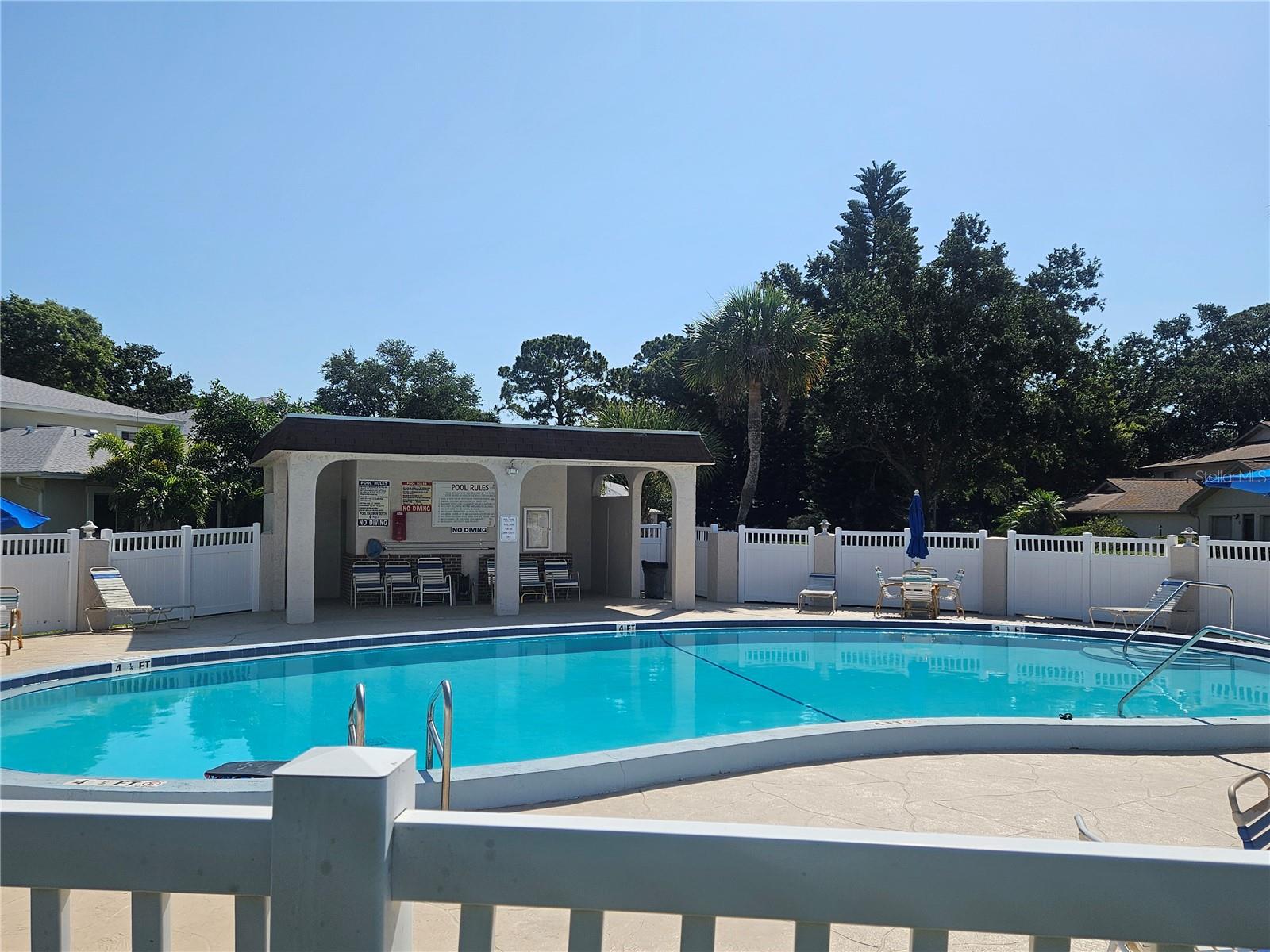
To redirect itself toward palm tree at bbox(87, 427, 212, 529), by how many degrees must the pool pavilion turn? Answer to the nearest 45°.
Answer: approximately 135° to its right

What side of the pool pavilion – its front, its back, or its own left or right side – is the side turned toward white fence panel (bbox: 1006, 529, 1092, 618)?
left

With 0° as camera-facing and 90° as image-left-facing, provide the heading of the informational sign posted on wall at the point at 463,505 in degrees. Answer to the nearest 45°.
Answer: approximately 0°

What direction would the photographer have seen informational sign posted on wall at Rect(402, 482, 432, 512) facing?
facing the viewer

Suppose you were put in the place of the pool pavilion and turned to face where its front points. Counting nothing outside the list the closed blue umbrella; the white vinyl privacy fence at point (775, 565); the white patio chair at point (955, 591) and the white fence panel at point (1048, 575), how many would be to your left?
4

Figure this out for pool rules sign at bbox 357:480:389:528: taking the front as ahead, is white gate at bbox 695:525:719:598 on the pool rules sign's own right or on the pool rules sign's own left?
on the pool rules sign's own left

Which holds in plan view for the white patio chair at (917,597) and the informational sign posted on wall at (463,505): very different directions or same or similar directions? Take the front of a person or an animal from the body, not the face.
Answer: very different directions

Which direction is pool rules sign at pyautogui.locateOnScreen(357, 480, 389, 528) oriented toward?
toward the camera

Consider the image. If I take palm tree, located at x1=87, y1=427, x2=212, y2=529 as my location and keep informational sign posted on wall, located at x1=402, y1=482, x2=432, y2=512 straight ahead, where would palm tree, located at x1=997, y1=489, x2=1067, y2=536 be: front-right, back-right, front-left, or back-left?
front-left

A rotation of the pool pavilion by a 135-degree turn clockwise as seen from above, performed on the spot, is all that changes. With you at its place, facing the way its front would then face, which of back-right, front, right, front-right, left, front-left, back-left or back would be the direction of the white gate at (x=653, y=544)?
right

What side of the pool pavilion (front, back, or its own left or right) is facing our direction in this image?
front

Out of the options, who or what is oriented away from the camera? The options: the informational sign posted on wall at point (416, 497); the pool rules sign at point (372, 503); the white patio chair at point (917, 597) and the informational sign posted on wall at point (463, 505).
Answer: the white patio chair

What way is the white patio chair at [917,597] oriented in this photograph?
away from the camera

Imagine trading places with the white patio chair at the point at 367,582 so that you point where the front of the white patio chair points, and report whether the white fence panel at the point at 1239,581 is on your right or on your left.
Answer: on your left
